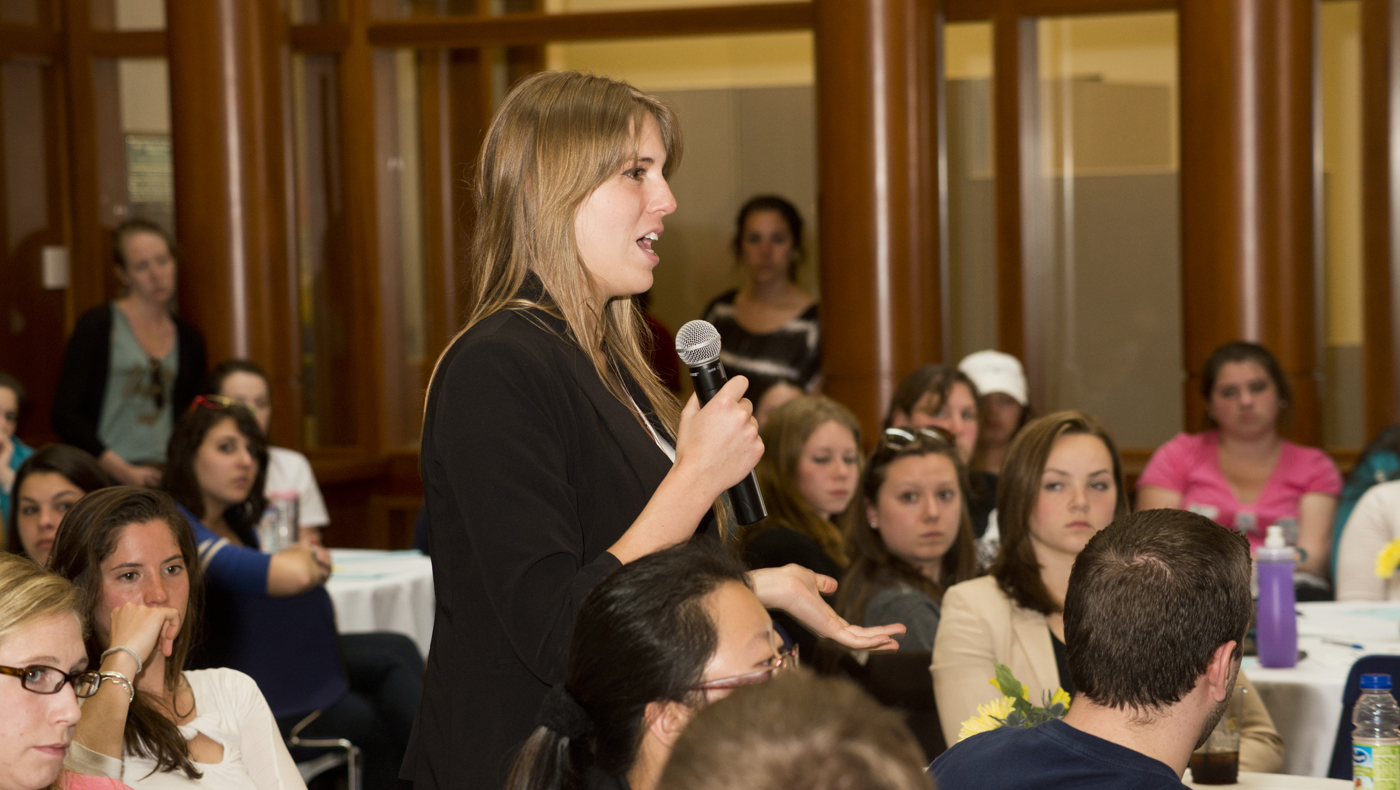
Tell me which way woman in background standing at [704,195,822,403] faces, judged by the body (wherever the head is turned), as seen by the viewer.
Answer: toward the camera

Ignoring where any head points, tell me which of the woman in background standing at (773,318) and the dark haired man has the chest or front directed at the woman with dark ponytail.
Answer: the woman in background standing

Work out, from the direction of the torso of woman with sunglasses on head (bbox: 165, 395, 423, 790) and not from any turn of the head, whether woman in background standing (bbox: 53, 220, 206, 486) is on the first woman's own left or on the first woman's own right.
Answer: on the first woman's own left

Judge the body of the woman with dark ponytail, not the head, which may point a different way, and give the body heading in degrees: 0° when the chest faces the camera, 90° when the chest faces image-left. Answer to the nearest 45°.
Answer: approximately 270°

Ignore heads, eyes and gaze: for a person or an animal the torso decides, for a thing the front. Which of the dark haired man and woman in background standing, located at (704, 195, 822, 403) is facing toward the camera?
the woman in background standing

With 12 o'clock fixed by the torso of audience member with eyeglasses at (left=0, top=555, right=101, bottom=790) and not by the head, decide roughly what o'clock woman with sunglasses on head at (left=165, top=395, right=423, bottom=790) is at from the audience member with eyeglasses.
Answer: The woman with sunglasses on head is roughly at 8 o'clock from the audience member with eyeglasses.

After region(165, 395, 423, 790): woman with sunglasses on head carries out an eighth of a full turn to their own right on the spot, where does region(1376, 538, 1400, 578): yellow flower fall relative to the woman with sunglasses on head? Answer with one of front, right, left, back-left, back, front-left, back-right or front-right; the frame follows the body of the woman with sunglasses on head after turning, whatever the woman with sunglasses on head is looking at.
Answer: front

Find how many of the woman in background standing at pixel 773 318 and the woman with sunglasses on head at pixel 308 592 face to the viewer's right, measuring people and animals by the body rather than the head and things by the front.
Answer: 1

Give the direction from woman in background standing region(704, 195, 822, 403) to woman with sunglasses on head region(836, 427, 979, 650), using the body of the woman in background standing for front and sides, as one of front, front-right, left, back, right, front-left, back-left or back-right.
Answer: front

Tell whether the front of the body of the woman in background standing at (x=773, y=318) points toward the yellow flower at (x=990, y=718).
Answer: yes

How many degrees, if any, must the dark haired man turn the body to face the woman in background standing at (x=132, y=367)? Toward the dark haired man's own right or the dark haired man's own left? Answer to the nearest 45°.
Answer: approximately 90° to the dark haired man's own left

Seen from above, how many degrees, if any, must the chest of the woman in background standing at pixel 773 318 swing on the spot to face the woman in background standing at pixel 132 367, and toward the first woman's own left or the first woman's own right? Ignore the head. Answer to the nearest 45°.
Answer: approximately 90° to the first woman's own right

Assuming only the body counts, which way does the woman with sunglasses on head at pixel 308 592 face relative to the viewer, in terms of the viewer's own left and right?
facing to the right of the viewer

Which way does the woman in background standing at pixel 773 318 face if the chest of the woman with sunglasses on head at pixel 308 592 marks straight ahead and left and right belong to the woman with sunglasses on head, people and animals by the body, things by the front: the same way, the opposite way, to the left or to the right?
to the right
